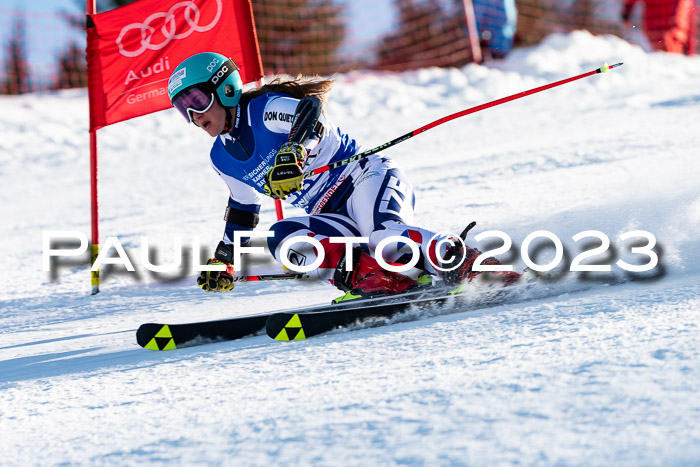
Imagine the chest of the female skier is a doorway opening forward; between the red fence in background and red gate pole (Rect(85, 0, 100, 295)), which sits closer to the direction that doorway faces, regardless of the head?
the red gate pole

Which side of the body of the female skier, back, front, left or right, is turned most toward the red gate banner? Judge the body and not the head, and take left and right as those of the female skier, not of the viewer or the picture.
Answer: right

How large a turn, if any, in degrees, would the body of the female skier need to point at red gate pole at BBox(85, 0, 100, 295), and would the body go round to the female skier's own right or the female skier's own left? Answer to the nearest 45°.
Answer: approximately 90° to the female skier's own right

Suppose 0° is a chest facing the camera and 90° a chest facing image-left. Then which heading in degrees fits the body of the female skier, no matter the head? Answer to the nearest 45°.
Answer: approximately 45°

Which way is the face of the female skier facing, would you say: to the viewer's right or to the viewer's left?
to the viewer's left

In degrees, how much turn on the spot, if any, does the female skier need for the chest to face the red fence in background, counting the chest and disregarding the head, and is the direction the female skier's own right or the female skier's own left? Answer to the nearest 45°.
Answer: approximately 135° to the female skier's own right

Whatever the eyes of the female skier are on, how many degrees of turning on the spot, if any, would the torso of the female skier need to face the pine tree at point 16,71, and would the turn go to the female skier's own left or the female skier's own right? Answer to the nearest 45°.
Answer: approximately 90° to the female skier's own right
